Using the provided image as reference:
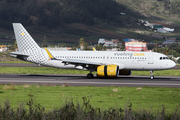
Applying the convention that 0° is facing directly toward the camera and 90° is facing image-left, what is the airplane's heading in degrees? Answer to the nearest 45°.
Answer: approximately 270°
